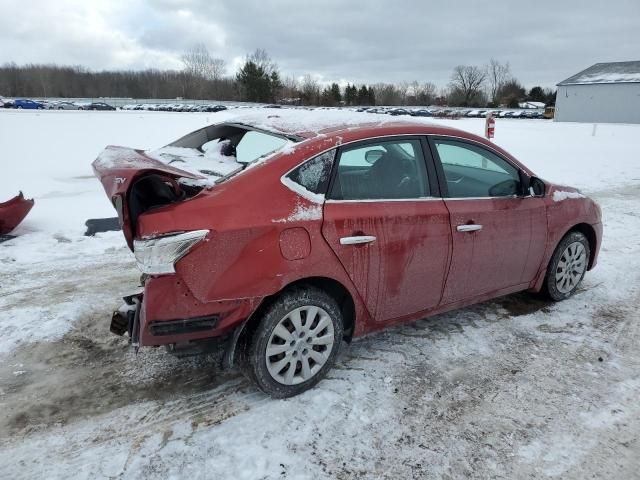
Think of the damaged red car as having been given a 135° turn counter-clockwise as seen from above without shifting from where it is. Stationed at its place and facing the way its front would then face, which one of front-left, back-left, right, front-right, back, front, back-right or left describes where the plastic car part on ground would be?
front-right

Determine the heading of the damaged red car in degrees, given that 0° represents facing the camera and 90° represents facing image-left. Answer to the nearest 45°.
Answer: approximately 225°
